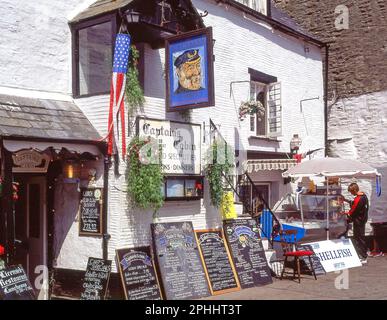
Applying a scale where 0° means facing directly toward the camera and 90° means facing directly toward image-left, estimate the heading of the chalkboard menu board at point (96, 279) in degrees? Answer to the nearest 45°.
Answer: approximately 0°

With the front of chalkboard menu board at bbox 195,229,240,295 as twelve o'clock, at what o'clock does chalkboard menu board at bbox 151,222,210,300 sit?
chalkboard menu board at bbox 151,222,210,300 is roughly at 3 o'clock from chalkboard menu board at bbox 195,229,240,295.

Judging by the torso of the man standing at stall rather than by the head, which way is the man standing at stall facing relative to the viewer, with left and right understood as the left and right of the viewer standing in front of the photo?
facing to the left of the viewer
